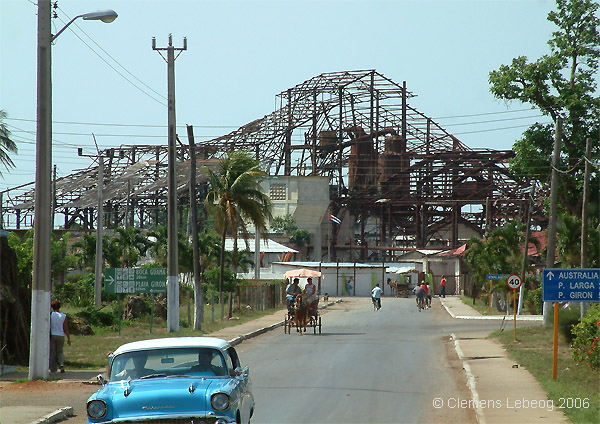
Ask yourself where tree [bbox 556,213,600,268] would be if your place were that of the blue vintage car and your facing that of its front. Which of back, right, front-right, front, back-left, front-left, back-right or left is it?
back-left

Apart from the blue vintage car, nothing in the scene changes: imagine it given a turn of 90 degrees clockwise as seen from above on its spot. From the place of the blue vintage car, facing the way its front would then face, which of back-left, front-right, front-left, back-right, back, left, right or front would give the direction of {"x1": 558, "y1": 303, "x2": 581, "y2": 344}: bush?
back-right

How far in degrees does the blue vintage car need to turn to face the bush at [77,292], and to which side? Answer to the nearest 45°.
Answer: approximately 180°

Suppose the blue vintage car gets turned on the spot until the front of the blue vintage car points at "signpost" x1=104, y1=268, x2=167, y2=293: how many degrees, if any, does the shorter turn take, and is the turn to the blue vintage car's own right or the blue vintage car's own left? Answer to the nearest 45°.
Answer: approximately 180°

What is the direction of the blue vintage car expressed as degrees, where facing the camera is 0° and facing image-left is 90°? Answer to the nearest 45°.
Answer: approximately 0°

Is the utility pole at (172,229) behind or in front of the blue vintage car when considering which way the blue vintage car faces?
behind

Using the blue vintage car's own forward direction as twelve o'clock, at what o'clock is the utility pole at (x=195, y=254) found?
The utility pole is roughly at 6 o'clock from the blue vintage car.

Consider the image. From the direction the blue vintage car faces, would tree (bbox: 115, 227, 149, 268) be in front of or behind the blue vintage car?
behind

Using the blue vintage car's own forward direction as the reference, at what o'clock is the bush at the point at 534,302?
The bush is roughly at 7 o'clock from the blue vintage car.

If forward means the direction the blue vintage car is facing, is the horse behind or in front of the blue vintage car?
behind

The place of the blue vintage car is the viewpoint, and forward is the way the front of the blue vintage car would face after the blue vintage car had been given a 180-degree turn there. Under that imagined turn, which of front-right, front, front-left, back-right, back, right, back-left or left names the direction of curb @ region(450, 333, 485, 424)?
front-right

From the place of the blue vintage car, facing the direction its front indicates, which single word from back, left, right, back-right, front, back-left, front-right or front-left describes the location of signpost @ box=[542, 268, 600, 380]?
back-left

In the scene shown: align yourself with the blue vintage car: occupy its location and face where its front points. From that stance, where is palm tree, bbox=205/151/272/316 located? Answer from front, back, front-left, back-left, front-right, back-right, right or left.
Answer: back

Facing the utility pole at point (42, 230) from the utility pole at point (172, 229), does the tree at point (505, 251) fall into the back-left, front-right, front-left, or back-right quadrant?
back-left
